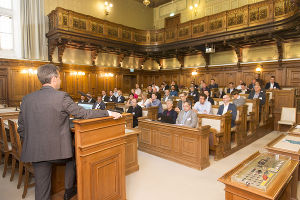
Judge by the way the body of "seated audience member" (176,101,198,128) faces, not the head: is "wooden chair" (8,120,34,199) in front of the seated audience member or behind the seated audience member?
in front

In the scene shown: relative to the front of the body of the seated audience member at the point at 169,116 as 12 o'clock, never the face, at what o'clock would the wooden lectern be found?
The wooden lectern is roughly at 11 o'clock from the seated audience member.

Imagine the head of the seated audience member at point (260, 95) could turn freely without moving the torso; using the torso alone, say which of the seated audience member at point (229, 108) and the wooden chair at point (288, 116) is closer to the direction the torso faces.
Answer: the seated audience member

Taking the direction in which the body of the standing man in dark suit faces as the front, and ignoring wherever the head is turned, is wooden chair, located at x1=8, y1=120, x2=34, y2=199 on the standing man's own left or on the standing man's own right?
on the standing man's own left

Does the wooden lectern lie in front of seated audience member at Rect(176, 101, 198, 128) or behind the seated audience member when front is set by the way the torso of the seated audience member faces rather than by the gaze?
in front

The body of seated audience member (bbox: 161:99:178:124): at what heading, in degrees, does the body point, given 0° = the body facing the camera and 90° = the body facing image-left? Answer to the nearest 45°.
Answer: approximately 45°

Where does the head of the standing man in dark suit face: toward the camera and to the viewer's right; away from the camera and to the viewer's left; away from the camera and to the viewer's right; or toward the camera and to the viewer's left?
away from the camera and to the viewer's right
